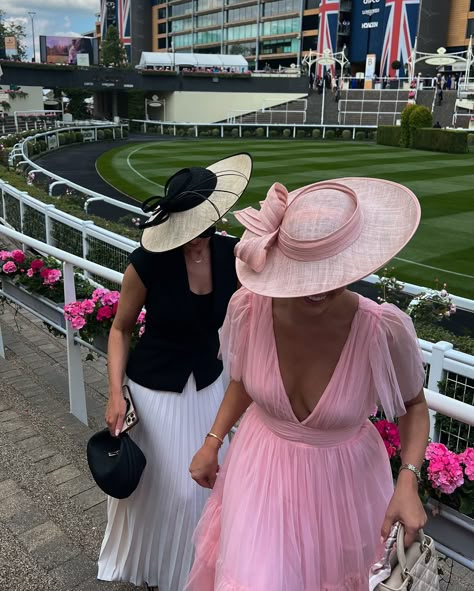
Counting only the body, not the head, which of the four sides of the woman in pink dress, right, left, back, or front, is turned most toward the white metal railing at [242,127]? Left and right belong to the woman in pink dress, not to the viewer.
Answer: back

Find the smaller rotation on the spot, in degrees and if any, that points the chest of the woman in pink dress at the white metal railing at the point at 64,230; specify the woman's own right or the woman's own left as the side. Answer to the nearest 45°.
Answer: approximately 135° to the woman's own right

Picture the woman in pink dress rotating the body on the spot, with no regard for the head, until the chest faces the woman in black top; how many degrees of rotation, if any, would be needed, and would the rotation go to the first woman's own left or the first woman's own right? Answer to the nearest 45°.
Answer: approximately 135° to the first woman's own right

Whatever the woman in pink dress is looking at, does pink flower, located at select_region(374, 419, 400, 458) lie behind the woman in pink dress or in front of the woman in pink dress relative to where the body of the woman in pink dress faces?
behind

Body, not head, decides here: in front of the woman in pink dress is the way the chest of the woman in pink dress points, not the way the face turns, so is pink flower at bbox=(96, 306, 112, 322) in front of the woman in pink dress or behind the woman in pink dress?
behind

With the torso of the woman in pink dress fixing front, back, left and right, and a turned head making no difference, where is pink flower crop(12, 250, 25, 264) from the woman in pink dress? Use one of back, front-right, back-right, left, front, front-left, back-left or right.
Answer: back-right

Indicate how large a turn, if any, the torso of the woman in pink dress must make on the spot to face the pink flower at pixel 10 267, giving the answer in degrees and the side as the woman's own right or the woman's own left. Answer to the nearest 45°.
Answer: approximately 135° to the woman's own right

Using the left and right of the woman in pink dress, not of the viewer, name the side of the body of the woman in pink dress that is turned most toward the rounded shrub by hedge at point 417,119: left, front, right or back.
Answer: back

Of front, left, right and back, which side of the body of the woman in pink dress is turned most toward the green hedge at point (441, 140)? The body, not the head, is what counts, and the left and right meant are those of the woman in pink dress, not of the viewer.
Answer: back

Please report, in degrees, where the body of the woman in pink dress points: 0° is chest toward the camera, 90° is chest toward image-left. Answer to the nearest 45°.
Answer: approximately 0°

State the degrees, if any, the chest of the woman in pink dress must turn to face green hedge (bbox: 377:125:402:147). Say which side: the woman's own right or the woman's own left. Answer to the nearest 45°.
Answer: approximately 180°

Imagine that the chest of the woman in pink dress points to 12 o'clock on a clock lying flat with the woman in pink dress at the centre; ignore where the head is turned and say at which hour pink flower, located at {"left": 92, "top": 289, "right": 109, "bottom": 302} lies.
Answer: The pink flower is roughly at 5 o'clock from the woman in pink dress.
